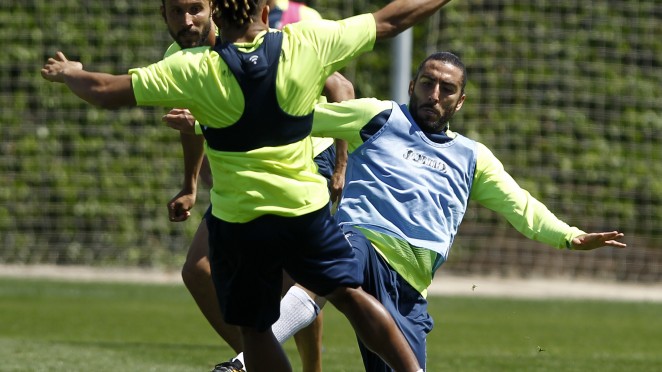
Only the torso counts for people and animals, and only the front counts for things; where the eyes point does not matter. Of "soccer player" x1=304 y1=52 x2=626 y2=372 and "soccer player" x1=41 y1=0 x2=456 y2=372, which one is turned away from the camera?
"soccer player" x1=41 y1=0 x2=456 y2=372

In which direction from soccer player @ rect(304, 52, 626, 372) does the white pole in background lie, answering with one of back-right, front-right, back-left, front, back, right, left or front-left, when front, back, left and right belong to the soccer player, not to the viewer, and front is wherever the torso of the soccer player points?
back

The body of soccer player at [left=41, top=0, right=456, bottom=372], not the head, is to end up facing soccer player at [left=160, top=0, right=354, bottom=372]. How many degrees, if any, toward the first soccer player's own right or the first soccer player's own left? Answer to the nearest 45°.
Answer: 0° — they already face them

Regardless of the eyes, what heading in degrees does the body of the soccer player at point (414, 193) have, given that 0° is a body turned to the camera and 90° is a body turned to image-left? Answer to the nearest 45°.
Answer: approximately 0°

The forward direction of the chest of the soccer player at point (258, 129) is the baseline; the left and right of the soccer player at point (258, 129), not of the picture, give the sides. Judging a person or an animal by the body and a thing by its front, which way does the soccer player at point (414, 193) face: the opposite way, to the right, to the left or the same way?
the opposite way

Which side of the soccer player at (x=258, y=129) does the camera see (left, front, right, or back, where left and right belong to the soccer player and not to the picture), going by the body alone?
back

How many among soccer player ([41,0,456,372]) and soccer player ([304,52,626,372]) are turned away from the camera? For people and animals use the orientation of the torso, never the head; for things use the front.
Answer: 1

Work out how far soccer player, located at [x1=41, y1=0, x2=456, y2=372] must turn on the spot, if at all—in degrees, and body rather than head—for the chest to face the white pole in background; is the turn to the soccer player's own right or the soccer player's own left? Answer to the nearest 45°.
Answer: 0° — they already face it
